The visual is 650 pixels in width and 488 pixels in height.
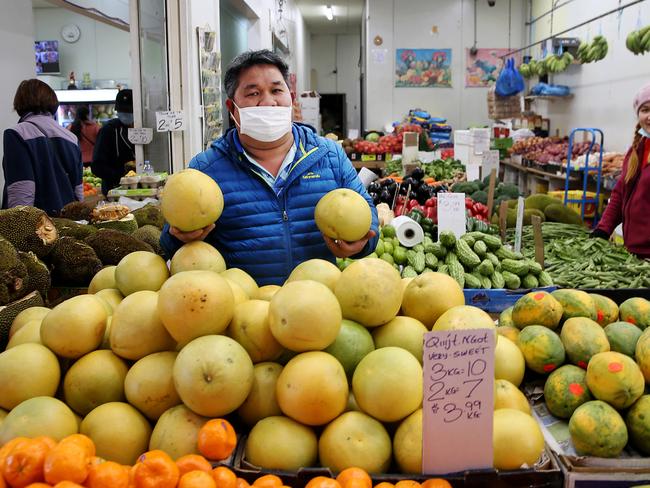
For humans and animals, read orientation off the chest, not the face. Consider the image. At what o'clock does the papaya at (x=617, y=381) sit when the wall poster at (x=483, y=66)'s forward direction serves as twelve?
The papaya is roughly at 12 o'clock from the wall poster.

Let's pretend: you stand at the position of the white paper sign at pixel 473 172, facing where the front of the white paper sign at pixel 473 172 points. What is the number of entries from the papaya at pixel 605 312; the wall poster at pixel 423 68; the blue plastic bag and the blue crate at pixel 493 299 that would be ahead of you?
2

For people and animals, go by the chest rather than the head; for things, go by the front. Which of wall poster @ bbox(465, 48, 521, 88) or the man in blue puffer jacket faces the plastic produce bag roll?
the wall poster

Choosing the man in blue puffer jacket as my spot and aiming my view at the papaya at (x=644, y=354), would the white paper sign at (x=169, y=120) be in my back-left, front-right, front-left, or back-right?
back-left

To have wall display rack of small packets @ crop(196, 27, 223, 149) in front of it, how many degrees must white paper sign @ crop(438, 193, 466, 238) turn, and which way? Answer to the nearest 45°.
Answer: approximately 135° to its right

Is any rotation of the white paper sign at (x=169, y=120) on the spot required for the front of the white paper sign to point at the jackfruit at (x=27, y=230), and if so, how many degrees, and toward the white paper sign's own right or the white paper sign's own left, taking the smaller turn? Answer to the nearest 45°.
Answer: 0° — it already faces it

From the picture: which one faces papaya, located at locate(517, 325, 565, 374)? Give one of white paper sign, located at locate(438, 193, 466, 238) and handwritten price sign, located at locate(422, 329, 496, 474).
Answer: the white paper sign
